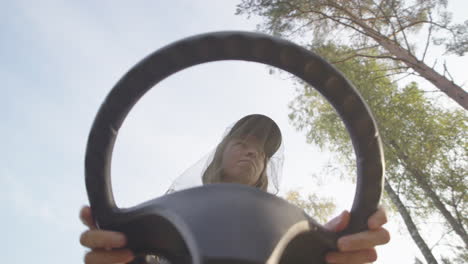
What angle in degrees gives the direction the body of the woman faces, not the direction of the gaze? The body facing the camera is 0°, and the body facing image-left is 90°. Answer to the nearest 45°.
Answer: approximately 0°

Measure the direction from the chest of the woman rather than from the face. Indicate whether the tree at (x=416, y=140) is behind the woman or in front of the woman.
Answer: behind
